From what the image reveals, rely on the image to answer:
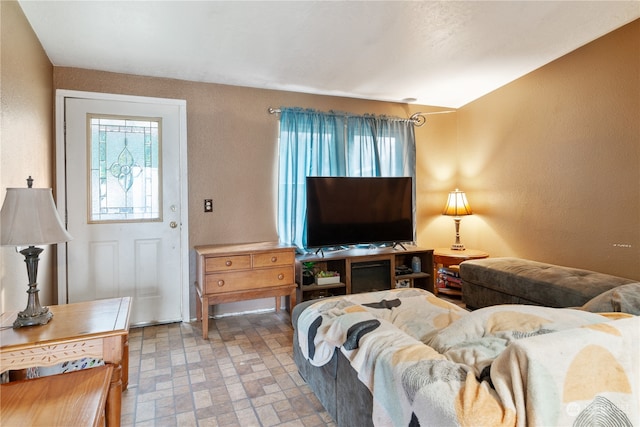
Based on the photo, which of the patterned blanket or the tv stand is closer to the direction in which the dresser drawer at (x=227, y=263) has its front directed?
the patterned blanket

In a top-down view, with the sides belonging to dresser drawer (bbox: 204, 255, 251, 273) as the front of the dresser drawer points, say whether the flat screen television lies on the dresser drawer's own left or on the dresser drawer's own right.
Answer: on the dresser drawer's own left

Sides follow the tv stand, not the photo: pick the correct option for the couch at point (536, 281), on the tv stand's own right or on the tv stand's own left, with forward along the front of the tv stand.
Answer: on the tv stand's own left

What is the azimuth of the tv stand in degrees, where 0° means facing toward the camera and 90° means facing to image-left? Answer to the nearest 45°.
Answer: approximately 0°

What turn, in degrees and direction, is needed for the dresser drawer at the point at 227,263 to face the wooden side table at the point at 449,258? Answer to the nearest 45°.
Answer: approximately 90° to its left

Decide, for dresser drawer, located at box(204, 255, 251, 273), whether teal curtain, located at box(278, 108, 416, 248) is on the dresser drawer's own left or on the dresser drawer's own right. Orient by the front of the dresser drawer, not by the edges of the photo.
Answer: on the dresser drawer's own left

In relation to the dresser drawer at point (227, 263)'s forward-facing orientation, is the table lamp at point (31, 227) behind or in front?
in front

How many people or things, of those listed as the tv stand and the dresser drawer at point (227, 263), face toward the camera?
2

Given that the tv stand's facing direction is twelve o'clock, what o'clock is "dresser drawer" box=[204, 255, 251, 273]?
The dresser drawer is roughly at 2 o'clock from the tv stand.

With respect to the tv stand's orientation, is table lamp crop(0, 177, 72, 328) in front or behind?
in front

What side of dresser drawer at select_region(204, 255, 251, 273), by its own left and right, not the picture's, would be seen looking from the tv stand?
left
